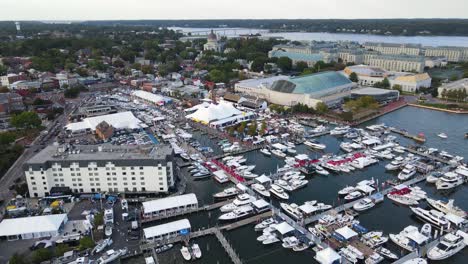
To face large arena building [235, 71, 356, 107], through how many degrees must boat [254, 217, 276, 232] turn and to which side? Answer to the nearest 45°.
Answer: approximately 135° to its right

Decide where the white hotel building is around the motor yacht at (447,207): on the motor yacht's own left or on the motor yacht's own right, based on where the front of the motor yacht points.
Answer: on the motor yacht's own left

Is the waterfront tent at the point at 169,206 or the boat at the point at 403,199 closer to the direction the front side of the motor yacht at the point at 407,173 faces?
the waterfront tent

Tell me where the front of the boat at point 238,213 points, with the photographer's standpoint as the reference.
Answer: facing the viewer and to the left of the viewer

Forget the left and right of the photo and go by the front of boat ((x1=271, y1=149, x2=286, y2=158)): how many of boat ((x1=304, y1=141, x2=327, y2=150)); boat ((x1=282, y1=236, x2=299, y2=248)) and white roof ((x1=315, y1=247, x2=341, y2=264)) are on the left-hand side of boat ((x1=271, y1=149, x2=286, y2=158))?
1

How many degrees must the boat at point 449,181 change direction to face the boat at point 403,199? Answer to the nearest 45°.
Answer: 0° — it already faces it

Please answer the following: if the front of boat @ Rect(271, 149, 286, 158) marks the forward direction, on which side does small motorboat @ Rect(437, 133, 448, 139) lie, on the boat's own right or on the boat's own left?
on the boat's own left
